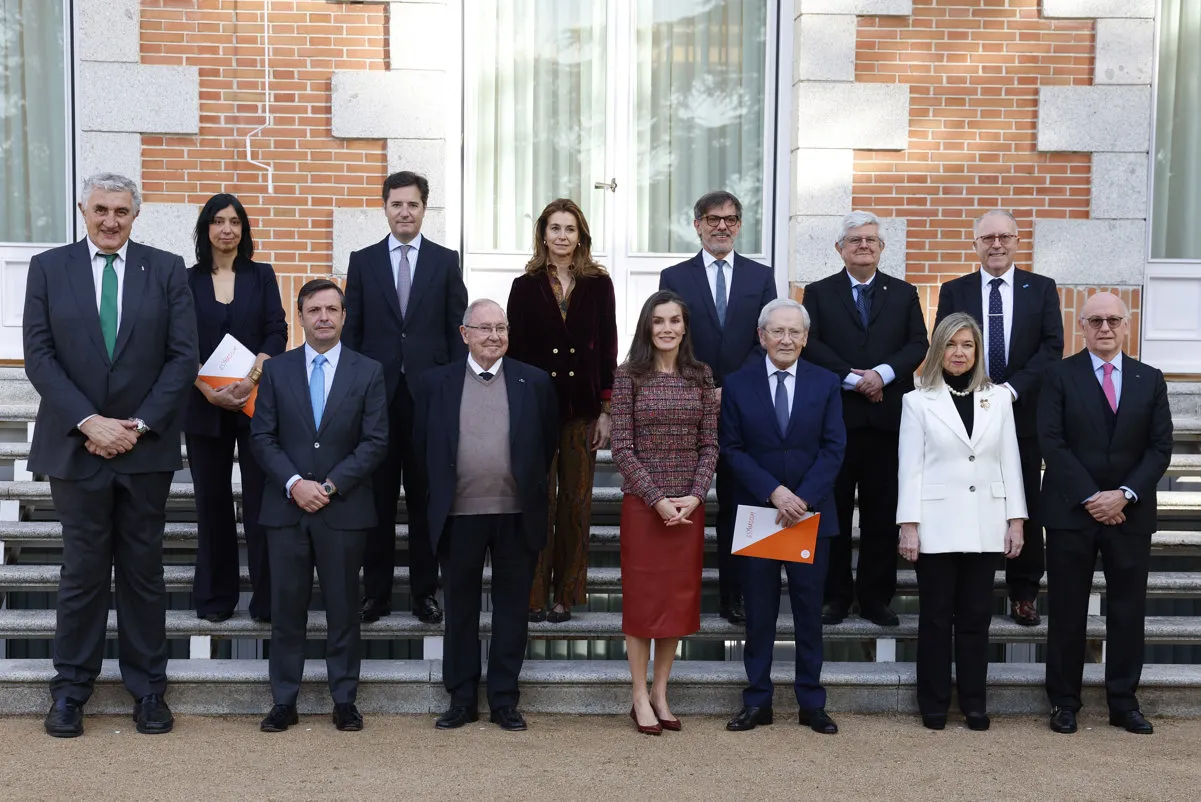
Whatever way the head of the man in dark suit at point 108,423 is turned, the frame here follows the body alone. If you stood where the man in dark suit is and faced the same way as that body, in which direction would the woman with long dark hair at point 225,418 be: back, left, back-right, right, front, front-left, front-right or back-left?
back-left

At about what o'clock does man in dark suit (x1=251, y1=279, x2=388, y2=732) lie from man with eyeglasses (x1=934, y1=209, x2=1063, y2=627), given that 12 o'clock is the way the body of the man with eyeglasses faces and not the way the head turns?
The man in dark suit is roughly at 2 o'clock from the man with eyeglasses.

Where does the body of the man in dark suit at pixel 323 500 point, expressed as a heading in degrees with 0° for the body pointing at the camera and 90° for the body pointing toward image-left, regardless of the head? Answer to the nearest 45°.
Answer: approximately 0°

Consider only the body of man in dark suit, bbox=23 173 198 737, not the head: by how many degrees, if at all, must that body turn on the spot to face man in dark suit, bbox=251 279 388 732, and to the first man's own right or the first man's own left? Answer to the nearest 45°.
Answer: approximately 90° to the first man's own left

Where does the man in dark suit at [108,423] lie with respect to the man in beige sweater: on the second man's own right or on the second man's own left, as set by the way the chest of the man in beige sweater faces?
on the second man's own right

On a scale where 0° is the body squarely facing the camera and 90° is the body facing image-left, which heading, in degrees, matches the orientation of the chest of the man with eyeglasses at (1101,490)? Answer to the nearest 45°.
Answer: approximately 0°

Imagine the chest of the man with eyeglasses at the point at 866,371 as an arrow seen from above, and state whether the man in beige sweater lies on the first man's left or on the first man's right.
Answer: on the first man's right

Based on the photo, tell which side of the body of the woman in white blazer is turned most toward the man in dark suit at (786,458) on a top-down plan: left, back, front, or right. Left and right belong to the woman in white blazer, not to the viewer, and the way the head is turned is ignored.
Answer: right
